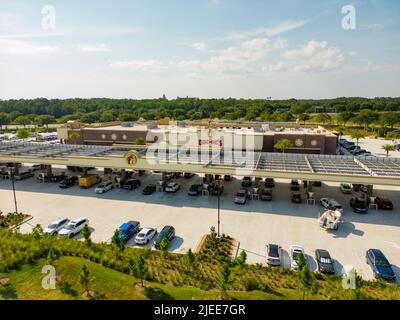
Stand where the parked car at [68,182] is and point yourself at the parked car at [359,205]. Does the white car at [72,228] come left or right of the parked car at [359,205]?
right

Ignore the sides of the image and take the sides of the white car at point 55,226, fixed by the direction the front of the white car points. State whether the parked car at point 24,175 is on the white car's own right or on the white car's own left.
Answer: on the white car's own right

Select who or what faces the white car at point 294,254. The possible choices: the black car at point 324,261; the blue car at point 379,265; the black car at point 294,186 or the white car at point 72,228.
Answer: the black car at point 294,186

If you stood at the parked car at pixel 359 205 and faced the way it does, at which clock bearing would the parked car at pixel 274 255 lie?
the parked car at pixel 274 255 is roughly at 2 o'clock from the parked car at pixel 359 205.

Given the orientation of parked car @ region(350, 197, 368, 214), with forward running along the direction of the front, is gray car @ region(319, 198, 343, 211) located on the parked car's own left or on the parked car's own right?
on the parked car's own right

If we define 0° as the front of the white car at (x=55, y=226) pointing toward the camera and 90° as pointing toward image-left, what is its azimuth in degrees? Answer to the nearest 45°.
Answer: approximately 45°

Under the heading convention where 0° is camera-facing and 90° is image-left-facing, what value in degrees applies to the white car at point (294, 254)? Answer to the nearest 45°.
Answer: approximately 0°

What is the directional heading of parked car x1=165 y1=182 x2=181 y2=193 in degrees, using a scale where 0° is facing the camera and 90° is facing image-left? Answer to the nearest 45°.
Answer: approximately 45°

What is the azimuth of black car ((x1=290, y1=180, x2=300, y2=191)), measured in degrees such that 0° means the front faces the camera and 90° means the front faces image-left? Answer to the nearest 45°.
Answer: approximately 0°

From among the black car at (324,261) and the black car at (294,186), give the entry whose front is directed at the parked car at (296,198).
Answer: the black car at (294,186)

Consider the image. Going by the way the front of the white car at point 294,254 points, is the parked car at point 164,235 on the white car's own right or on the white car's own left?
on the white car's own right

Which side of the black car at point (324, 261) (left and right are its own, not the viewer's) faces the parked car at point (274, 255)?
right
